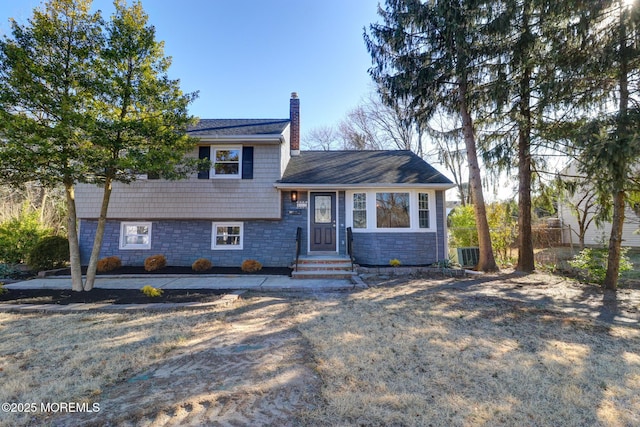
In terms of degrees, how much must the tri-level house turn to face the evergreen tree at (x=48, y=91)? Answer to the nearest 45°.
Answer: approximately 45° to its right

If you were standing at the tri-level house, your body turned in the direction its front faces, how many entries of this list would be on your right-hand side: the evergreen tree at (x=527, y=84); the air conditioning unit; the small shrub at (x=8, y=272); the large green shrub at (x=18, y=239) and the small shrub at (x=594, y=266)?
2

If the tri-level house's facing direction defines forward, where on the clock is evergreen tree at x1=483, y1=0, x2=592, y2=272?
The evergreen tree is roughly at 10 o'clock from the tri-level house.

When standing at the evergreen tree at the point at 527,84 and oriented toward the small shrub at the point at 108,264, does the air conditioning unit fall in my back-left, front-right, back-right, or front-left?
front-right

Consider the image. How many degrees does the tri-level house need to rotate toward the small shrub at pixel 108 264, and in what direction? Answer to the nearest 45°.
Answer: approximately 90° to its right

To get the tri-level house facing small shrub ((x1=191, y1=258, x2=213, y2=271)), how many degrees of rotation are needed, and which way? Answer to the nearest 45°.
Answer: approximately 90° to its right

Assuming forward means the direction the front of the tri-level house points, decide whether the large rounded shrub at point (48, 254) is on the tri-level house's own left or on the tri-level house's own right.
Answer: on the tri-level house's own right

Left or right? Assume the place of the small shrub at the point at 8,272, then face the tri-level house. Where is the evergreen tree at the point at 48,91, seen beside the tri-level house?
right

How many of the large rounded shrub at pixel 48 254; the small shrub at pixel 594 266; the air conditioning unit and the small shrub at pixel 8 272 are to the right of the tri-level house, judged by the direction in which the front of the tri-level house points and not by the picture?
2

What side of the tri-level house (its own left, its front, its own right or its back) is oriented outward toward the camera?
front

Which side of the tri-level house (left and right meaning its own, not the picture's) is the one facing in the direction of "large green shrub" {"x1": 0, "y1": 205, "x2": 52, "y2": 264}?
right

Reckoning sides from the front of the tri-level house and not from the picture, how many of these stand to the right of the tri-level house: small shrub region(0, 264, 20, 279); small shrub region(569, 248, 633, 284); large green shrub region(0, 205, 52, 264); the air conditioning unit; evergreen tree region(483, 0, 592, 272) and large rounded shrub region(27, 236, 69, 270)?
3

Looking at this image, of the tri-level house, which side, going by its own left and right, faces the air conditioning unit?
left

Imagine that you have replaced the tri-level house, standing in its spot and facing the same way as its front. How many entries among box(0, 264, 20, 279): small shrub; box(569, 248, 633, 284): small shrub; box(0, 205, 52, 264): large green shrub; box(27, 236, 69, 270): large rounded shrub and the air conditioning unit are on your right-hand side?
3

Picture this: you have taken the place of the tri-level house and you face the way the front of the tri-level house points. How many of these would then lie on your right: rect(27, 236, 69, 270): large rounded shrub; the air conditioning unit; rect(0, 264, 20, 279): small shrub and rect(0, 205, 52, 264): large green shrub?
3
